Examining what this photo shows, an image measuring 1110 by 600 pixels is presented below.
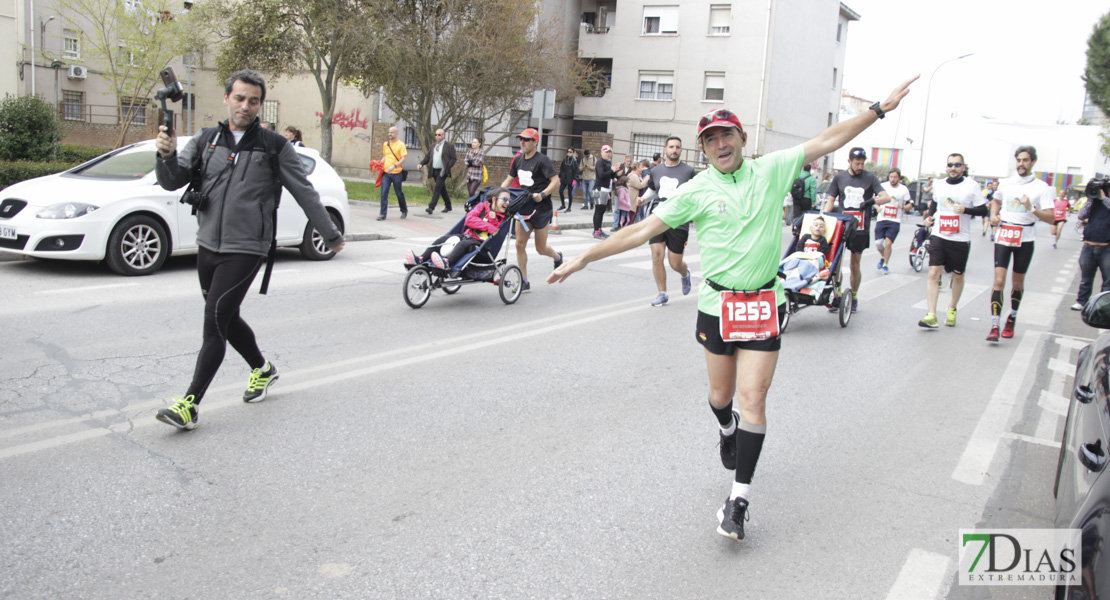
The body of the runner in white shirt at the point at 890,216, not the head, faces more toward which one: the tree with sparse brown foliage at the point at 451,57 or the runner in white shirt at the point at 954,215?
the runner in white shirt

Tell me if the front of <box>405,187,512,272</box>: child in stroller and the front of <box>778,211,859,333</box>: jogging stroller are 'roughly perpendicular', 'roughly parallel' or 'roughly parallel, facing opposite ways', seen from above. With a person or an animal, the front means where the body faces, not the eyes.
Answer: roughly parallel

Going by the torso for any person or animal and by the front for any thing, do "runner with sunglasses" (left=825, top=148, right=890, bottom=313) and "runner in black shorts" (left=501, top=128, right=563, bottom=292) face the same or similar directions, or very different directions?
same or similar directions

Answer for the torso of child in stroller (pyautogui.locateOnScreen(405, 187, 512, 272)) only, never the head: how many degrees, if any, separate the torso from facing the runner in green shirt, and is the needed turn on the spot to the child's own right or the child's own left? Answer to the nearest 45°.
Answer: approximately 45° to the child's own left

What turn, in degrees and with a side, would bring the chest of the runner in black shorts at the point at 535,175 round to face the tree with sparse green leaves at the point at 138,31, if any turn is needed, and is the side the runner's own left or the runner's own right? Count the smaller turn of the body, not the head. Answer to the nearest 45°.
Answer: approximately 90° to the runner's own right

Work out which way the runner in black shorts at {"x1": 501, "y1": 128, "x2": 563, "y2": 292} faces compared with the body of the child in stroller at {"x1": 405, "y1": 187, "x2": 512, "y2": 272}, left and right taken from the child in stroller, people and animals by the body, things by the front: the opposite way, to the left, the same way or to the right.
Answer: the same way

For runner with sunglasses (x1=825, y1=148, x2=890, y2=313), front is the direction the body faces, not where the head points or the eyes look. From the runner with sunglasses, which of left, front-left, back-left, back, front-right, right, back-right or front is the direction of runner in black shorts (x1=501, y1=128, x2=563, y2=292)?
front-right

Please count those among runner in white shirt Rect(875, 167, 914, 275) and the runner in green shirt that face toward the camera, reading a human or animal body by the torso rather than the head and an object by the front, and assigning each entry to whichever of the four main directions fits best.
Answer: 2

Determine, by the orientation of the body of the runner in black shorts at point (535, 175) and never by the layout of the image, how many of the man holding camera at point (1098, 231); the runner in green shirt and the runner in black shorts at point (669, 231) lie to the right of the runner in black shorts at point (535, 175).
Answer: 0

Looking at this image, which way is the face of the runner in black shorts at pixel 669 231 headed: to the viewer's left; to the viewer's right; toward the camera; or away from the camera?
toward the camera

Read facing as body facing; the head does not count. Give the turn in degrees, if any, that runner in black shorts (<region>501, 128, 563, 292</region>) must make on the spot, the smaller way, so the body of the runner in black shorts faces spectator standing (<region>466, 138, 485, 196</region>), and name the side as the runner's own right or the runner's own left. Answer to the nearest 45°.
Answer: approximately 135° to the runner's own right

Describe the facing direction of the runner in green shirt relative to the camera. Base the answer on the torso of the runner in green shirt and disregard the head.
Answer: toward the camera

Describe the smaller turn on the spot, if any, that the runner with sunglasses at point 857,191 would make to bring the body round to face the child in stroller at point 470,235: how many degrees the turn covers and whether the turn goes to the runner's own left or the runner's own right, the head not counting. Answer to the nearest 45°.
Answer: approximately 45° to the runner's own right

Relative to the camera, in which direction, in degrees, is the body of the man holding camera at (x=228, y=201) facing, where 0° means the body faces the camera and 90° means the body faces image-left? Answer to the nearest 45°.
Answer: approximately 45°

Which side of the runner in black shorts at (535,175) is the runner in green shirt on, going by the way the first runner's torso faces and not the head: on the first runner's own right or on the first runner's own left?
on the first runner's own left

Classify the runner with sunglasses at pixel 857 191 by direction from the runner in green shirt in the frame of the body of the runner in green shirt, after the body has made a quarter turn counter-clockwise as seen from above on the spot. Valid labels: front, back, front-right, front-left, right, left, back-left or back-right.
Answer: left

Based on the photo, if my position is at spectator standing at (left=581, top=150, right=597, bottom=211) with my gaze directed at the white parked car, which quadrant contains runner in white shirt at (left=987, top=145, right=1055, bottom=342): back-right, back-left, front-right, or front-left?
front-left

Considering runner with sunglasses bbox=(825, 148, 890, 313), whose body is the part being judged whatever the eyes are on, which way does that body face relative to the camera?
toward the camera

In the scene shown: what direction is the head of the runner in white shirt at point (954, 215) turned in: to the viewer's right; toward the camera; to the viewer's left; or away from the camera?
toward the camera

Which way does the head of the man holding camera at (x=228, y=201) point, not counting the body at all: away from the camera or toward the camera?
toward the camera

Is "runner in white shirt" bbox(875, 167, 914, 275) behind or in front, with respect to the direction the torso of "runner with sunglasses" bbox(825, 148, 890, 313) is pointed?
behind
